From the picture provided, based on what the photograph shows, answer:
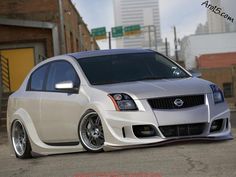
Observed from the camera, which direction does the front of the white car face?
facing the viewer and to the right of the viewer

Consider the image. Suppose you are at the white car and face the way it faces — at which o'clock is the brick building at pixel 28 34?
The brick building is roughly at 7 o'clock from the white car.
